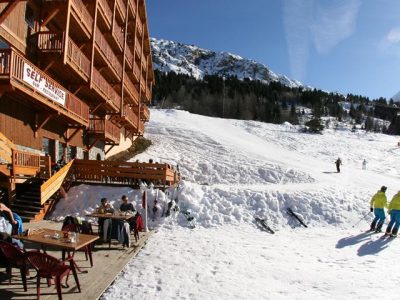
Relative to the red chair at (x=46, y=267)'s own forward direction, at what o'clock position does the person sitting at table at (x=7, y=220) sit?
The person sitting at table is roughly at 10 o'clock from the red chair.

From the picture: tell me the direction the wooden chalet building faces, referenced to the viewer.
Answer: facing the viewer and to the right of the viewer

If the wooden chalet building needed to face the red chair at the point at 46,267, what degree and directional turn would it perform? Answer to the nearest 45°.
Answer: approximately 45° to its right

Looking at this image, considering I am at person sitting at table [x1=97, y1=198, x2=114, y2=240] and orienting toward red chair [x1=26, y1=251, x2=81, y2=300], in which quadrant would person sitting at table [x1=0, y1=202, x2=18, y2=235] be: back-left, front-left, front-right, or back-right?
front-right

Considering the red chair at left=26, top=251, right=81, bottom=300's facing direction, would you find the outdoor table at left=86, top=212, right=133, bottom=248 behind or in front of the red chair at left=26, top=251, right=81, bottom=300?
in front

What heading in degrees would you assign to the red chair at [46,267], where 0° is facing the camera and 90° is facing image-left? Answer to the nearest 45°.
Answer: approximately 225°

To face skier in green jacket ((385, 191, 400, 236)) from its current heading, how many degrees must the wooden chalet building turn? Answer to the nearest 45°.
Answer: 0° — it already faces them

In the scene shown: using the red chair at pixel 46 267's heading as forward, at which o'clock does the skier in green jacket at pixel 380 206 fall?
The skier in green jacket is roughly at 1 o'clock from the red chair.

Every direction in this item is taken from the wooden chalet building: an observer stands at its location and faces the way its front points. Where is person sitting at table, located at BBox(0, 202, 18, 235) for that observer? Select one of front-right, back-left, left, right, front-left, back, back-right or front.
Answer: front-right

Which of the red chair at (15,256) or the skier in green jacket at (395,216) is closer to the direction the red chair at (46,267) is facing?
the skier in green jacket

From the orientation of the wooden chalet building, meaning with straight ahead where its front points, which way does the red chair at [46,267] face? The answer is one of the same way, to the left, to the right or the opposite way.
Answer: to the left
